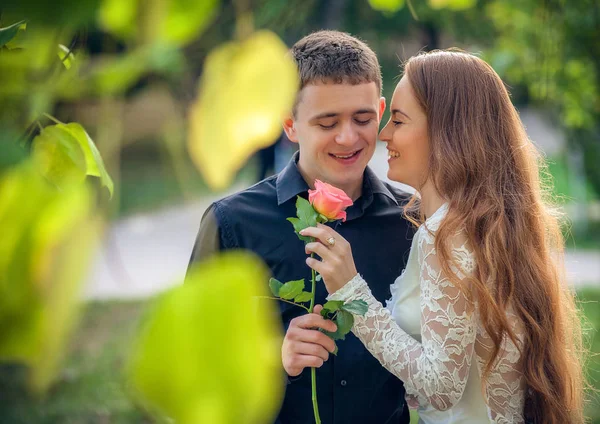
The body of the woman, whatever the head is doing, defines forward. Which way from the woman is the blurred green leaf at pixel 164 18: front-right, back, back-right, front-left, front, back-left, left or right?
left

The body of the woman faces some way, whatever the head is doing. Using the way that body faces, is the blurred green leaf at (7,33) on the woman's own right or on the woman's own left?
on the woman's own left

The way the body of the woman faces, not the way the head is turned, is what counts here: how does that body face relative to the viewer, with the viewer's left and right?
facing to the left of the viewer

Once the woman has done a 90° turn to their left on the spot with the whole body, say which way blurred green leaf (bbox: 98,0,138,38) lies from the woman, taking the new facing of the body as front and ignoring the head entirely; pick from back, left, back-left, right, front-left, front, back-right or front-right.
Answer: front

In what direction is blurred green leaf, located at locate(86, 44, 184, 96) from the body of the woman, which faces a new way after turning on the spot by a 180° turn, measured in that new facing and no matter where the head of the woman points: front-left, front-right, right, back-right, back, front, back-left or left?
right

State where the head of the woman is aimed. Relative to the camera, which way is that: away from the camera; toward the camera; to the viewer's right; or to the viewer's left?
to the viewer's left

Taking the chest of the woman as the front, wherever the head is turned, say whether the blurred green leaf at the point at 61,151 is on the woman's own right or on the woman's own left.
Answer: on the woman's own left

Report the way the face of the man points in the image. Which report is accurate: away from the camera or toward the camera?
toward the camera

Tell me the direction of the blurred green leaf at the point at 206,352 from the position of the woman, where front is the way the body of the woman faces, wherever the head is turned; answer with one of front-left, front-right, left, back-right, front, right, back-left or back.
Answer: left

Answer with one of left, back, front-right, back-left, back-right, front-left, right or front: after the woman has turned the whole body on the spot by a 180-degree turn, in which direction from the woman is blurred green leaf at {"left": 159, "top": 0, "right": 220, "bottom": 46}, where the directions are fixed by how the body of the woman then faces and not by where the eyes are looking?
right

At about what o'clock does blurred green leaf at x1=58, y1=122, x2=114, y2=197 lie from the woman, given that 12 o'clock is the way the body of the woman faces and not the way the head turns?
The blurred green leaf is roughly at 10 o'clock from the woman.

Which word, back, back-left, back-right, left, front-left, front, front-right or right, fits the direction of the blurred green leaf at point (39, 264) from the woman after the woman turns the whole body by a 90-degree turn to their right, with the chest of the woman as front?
back

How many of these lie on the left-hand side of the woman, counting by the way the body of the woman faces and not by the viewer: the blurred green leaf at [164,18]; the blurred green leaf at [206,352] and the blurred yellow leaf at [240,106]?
3
